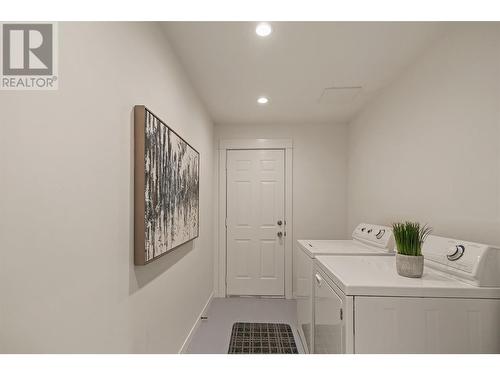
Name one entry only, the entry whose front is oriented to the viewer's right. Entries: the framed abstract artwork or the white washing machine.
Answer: the framed abstract artwork

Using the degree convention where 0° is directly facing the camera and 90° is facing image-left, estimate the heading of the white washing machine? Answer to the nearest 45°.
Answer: approximately 90°

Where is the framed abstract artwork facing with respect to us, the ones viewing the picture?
facing to the right of the viewer

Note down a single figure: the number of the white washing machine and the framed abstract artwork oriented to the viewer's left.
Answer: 1

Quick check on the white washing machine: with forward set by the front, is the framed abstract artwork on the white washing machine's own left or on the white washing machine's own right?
on the white washing machine's own left

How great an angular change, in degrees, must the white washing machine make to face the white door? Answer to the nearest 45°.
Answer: approximately 45° to its right
